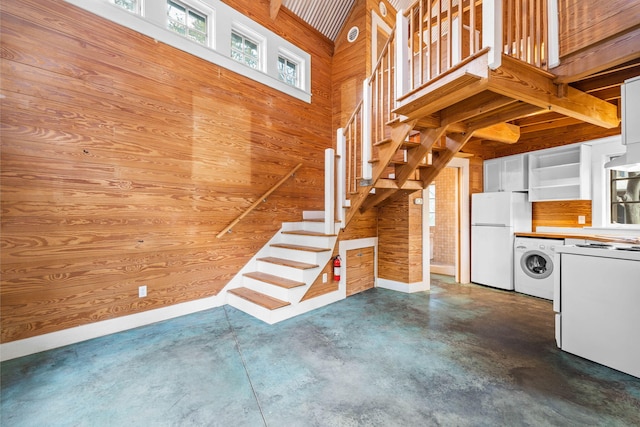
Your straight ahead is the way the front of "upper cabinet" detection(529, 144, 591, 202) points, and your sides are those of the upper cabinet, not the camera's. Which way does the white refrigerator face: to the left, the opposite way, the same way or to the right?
the same way

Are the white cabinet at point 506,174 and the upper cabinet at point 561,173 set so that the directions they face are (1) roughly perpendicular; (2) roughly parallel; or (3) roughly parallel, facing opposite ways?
roughly parallel

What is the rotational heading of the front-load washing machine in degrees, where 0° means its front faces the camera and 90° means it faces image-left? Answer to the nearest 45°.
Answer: approximately 45°

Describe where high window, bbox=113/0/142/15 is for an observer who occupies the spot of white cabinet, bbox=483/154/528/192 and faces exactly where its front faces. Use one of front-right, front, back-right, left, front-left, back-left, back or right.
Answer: front

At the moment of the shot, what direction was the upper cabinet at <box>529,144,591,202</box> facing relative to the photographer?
facing the viewer and to the left of the viewer

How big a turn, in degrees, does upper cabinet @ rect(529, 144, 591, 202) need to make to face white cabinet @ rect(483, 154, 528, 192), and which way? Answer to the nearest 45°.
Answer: approximately 45° to its right

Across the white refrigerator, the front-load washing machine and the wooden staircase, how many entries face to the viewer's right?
0

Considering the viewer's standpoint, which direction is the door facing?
facing the viewer and to the right of the viewer

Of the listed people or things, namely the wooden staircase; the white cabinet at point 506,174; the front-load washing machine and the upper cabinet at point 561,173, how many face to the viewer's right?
0

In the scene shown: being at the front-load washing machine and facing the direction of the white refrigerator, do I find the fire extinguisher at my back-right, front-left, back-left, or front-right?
front-left

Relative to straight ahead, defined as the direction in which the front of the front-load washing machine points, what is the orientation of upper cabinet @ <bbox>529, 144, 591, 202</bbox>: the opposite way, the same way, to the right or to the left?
the same way

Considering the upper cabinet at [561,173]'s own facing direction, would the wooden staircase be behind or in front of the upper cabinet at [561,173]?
in front
